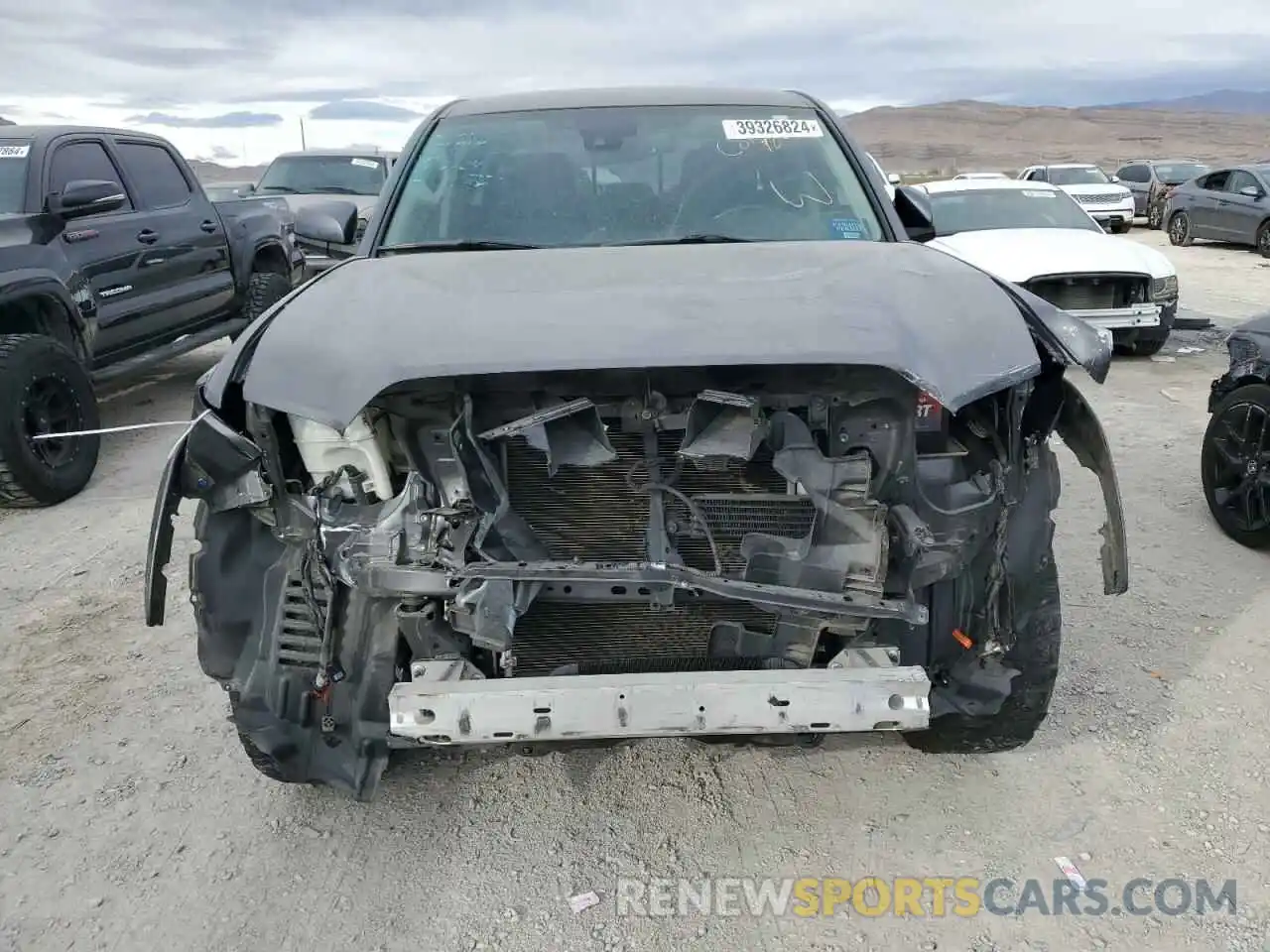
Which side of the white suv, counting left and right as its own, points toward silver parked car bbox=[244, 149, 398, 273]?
right

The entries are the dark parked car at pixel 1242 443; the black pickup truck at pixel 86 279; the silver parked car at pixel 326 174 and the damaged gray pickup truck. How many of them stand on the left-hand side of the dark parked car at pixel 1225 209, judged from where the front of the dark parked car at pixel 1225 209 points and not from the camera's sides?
0

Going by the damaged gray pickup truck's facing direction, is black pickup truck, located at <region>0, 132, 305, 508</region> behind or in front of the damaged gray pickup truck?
behind

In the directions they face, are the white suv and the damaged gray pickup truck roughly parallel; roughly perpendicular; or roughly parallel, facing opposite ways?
roughly parallel

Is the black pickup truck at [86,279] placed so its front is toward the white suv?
no

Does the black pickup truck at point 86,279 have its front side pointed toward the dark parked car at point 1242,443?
no

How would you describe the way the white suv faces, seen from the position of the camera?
facing the viewer and to the right of the viewer

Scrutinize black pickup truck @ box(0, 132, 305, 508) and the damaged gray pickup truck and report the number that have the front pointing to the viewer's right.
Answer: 0

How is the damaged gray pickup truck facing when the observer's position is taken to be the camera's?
facing the viewer

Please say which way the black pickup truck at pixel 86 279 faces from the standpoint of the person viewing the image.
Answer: facing the viewer and to the left of the viewer

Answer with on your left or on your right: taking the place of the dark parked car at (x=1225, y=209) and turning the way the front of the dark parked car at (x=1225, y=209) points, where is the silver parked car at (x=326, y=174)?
on your right

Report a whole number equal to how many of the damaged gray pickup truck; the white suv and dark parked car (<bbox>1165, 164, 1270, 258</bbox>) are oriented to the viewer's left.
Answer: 0
